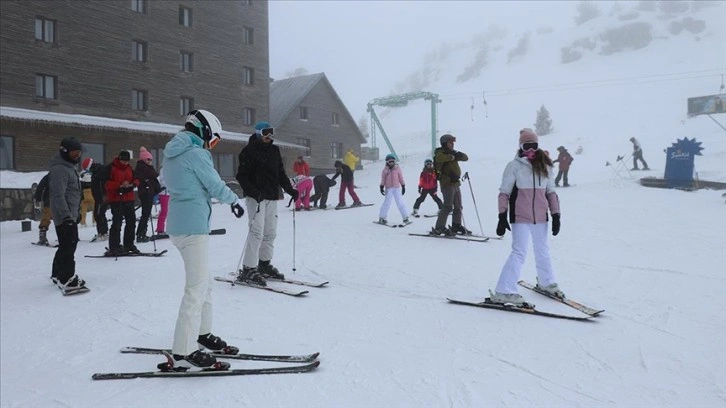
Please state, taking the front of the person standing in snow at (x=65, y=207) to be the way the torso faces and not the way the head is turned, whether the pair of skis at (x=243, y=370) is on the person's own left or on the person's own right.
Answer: on the person's own right

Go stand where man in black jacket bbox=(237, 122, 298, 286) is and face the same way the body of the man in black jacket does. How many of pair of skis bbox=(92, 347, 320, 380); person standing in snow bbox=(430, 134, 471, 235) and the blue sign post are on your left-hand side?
2

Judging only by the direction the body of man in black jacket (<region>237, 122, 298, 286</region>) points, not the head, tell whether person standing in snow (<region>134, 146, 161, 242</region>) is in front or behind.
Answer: behind

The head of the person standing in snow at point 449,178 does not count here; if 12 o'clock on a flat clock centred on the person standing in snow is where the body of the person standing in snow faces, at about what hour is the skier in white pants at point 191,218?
The skier in white pants is roughly at 2 o'clock from the person standing in snow.

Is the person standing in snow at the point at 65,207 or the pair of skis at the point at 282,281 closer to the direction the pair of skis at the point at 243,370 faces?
the pair of skis

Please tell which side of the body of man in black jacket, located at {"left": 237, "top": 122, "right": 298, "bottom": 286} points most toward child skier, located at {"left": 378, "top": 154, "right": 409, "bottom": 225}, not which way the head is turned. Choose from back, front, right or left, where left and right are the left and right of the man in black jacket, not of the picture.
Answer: left

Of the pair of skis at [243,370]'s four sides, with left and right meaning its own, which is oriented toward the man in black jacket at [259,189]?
left

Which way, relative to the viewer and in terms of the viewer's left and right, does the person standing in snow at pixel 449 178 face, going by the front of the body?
facing the viewer and to the right of the viewer

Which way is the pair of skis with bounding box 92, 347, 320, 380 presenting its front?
to the viewer's right

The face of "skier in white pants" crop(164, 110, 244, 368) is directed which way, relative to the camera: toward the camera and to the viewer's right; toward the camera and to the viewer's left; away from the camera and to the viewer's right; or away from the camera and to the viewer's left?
away from the camera and to the viewer's right

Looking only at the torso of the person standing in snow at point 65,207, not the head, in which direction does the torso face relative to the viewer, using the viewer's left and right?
facing to the right of the viewer

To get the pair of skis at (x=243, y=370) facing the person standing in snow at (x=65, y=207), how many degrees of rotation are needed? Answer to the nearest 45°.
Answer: approximately 135° to its left
